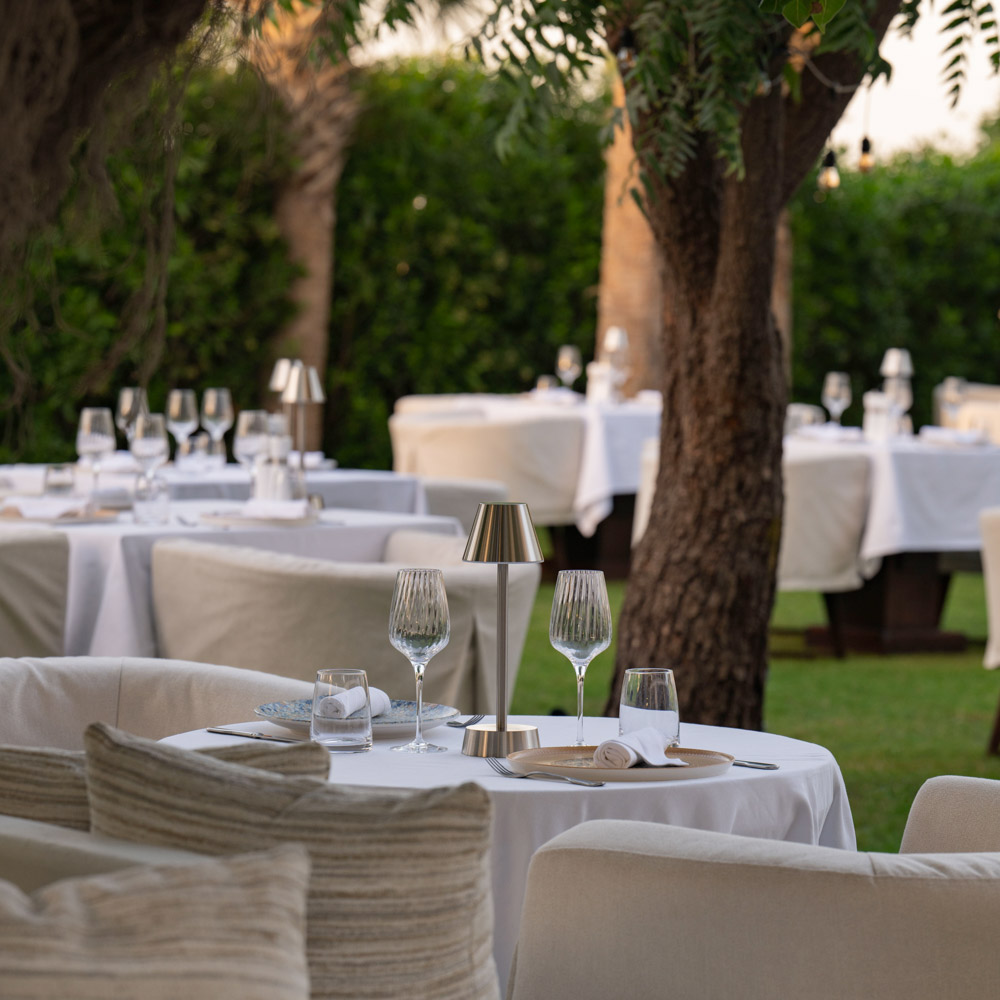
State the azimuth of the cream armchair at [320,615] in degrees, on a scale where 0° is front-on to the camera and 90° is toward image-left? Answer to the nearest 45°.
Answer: approximately 135°

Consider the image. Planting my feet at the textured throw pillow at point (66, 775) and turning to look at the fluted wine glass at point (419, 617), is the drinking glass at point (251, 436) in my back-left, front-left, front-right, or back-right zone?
front-left

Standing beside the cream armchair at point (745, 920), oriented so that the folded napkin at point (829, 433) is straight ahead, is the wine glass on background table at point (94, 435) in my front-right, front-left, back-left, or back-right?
front-left

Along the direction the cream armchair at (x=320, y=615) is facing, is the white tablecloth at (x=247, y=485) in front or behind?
in front

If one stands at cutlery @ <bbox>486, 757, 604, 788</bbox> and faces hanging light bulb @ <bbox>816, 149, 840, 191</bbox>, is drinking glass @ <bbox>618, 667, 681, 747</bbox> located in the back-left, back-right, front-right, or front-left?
front-right

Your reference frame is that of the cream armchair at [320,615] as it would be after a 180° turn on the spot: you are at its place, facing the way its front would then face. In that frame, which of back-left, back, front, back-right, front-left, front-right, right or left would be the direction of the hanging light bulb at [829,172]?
left

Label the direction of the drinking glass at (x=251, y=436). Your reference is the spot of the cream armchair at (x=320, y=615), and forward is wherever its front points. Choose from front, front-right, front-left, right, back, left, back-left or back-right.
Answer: front-right

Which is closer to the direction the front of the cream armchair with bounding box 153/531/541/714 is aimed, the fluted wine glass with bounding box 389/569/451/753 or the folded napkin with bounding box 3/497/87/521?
the folded napkin

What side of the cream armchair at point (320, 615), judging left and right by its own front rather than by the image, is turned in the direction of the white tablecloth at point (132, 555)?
front

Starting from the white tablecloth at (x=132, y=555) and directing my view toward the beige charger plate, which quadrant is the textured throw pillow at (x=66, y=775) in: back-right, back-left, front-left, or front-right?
front-right

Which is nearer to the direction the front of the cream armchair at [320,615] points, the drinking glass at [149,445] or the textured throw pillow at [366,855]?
the drinking glass

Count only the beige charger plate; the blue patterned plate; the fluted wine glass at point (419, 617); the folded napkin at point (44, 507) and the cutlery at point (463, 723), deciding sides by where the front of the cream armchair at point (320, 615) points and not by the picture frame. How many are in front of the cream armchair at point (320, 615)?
1

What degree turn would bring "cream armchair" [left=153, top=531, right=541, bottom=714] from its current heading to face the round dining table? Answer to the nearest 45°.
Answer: approximately 135° to its left

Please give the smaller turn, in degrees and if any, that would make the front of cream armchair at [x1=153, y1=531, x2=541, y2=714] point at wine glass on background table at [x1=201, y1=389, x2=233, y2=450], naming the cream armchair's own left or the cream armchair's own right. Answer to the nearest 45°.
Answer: approximately 45° to the cream armchair's own right

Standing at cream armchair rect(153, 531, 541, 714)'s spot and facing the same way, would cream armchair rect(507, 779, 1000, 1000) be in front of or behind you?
behind

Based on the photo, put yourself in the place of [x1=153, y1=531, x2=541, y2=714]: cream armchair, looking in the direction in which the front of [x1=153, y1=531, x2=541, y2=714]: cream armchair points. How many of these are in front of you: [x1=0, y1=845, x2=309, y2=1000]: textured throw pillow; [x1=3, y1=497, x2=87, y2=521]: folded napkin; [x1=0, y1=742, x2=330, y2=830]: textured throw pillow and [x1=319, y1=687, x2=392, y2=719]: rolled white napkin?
1

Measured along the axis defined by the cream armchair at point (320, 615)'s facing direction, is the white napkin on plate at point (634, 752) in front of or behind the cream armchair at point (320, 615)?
behind

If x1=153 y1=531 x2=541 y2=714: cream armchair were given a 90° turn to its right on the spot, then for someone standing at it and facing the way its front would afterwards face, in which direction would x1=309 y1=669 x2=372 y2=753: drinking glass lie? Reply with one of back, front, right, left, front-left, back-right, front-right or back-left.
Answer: back-right
